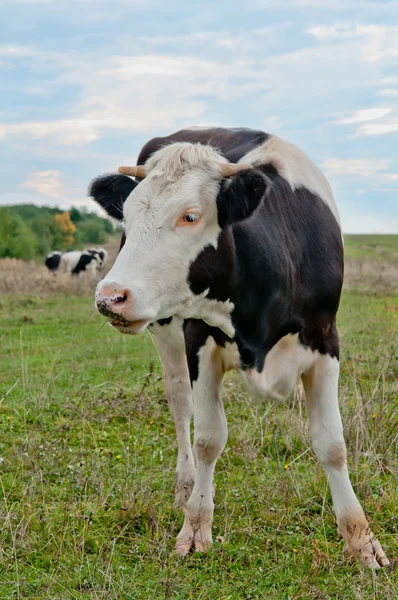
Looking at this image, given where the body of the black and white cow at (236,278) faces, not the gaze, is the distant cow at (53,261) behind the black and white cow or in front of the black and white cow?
behind

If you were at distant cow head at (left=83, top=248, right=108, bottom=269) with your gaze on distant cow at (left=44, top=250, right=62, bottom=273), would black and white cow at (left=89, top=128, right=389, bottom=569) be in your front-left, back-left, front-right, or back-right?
back-left

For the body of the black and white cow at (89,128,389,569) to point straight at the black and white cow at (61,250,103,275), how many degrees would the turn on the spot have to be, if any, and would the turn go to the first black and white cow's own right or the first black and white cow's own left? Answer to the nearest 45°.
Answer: approximately 180°

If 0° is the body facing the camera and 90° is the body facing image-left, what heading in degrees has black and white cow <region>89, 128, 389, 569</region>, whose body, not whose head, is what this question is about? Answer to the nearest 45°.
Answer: approximately 0°
